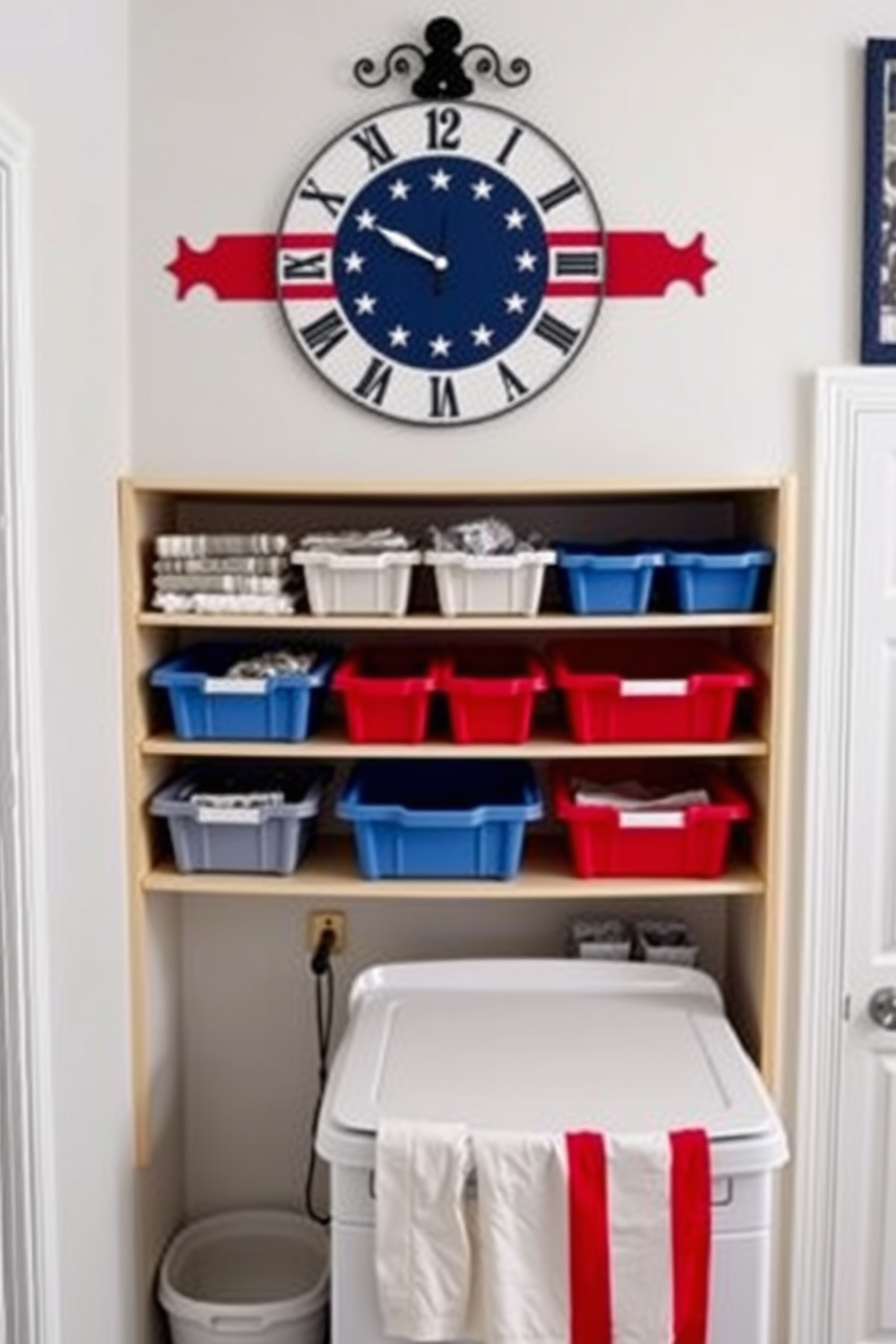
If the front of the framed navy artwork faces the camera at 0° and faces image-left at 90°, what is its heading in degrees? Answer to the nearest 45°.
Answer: approximately 0°

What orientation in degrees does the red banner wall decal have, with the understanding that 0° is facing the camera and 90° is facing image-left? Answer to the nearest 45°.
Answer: approximately 0°

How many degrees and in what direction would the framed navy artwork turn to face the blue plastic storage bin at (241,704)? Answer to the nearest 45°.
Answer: approximately 45° to its right
